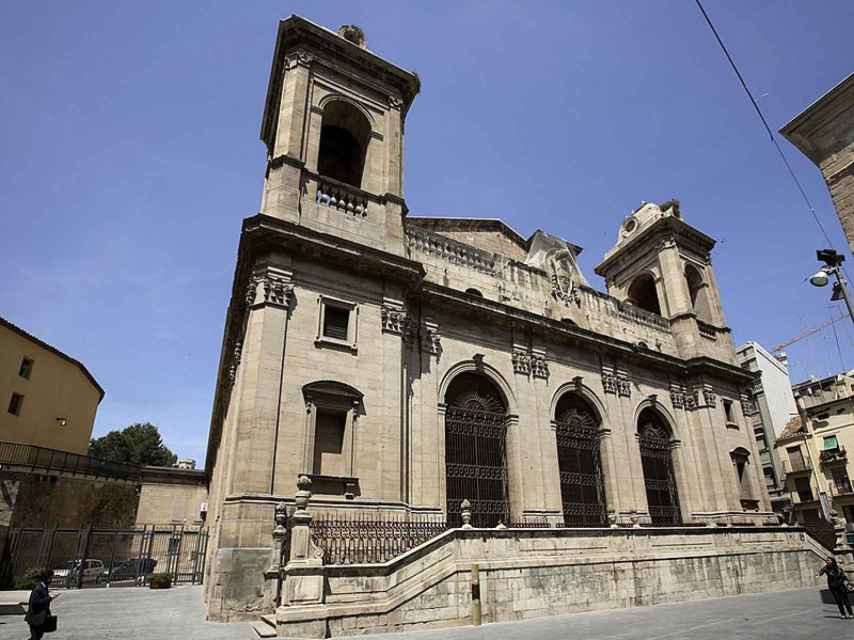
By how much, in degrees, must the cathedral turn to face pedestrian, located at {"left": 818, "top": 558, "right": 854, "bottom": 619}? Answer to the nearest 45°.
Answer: approximately 45° to its left

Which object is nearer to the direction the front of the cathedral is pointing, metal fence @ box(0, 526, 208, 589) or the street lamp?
the street lamp

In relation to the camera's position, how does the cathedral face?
facing the viewer and to the right of the viewer

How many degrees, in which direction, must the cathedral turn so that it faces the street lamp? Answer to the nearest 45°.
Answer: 0° — it already faces it

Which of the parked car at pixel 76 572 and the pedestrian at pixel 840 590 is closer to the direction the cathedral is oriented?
the pedestrian

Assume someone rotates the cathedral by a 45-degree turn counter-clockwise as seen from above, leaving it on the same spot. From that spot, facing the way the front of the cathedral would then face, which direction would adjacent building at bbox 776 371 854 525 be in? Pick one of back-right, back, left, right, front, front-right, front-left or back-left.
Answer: front-left

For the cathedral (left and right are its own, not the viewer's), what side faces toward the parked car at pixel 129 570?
right

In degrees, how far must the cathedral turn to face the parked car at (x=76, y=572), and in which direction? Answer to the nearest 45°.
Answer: approximately 135° to its right

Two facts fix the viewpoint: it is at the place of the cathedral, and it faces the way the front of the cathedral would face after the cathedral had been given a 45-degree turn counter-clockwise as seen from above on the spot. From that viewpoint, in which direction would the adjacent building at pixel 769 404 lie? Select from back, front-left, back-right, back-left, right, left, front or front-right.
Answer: front-left

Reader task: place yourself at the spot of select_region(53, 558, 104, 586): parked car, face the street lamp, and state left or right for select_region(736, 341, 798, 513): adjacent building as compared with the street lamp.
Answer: left
